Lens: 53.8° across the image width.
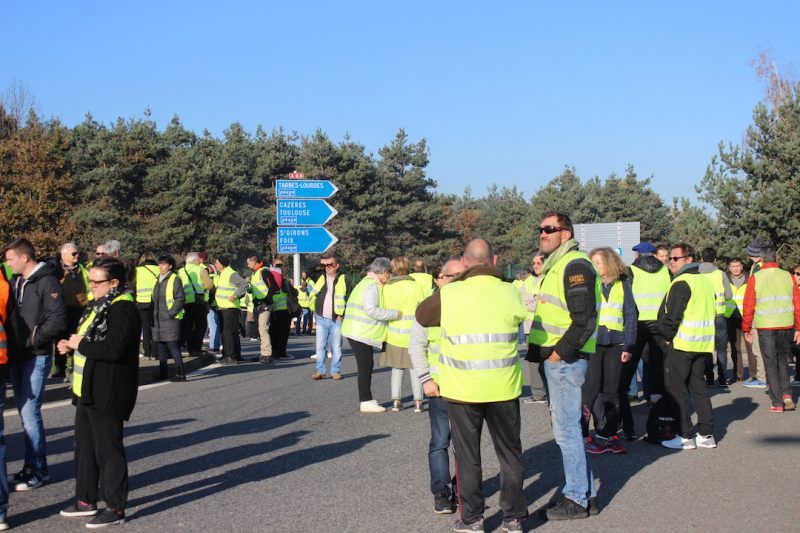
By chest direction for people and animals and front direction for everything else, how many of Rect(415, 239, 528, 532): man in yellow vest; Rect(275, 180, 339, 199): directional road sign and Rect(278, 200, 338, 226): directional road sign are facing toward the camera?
2

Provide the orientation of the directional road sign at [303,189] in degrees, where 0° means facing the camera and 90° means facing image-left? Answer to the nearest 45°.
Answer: approximately 0°

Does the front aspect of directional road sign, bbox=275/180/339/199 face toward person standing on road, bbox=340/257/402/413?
yes

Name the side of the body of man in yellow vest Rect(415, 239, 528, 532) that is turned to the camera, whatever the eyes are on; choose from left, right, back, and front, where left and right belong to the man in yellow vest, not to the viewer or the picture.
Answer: back

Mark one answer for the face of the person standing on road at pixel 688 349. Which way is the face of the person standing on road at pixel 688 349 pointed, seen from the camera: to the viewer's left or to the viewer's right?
to the viewer's left

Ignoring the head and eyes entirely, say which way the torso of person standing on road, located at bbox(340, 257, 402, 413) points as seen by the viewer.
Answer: to the viewer's right

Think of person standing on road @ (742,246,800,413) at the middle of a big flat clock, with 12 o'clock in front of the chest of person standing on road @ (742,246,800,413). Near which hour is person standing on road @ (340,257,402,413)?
person standing on road @ (340,257,402,413) is roughly at 8 o'clock from person standing on road @ (742,246,800,413).

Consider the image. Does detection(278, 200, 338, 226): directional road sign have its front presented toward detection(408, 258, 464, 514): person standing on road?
yes

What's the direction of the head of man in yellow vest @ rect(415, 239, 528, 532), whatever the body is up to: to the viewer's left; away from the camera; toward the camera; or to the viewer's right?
away from the camera

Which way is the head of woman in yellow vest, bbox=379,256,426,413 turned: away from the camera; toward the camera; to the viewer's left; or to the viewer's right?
away from the camera

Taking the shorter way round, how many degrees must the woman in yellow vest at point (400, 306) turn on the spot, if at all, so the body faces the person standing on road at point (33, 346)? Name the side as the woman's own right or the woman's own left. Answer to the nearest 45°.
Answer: approximately 135° to the woman's own left
